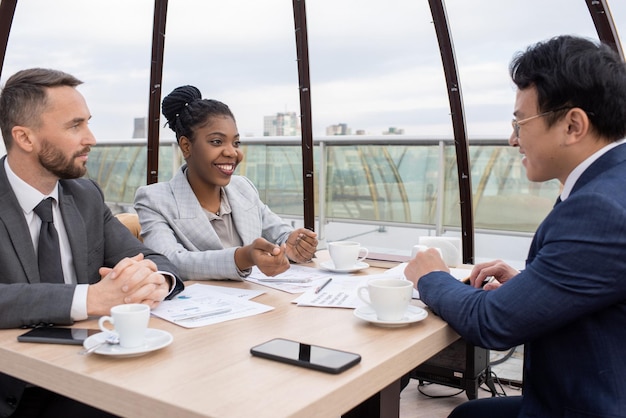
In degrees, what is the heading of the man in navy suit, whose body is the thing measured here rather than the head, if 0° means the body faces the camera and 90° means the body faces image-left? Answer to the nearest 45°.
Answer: approximately 90°

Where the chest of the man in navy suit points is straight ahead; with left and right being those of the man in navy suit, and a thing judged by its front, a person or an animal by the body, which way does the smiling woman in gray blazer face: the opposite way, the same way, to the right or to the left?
the opposite way

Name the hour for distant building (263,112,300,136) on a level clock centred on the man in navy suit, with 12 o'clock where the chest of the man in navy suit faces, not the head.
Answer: The distant building is roughly at 2 o'clock from the man in navy suit.

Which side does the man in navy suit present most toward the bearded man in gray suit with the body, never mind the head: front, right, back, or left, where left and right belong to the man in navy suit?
front

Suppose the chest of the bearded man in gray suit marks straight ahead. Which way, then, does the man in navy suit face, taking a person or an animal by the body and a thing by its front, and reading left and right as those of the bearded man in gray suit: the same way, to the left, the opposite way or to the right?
the opposite way

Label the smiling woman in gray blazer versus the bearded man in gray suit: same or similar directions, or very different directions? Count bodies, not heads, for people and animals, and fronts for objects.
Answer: same or similar directions

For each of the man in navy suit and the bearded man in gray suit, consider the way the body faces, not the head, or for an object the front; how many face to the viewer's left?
1

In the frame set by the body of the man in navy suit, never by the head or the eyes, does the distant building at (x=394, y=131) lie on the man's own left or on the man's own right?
on the man's own right

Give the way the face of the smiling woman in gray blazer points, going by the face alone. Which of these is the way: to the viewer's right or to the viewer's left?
to the viewer's right

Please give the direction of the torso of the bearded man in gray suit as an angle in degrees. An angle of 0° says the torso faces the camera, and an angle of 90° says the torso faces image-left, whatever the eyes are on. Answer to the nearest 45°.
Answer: approximately 315°

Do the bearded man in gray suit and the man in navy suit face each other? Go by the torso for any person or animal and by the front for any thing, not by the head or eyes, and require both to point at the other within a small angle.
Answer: yes

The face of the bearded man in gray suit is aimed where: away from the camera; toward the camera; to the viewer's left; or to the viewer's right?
to the viewer's right
